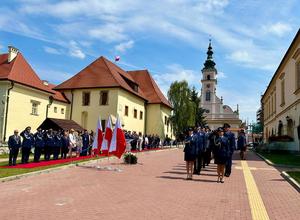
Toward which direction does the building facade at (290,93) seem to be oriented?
to the viewer's left

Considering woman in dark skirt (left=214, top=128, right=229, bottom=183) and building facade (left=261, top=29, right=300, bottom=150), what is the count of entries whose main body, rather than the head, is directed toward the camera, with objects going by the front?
1

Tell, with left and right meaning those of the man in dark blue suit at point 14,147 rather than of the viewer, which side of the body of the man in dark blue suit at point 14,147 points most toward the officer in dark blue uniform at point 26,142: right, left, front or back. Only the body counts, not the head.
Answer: left

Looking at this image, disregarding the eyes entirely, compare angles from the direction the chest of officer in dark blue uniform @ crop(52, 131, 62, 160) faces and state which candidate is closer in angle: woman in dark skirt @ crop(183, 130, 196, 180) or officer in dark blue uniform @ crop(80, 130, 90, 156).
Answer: the woman in dark skirt

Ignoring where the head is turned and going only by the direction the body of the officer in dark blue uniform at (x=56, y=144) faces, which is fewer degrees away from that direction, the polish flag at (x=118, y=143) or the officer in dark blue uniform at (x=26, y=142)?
the polish flag

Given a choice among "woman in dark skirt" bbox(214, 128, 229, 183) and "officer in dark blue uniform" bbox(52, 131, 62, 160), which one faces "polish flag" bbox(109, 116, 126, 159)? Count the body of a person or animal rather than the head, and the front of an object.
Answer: the officer in dark blue uniform
